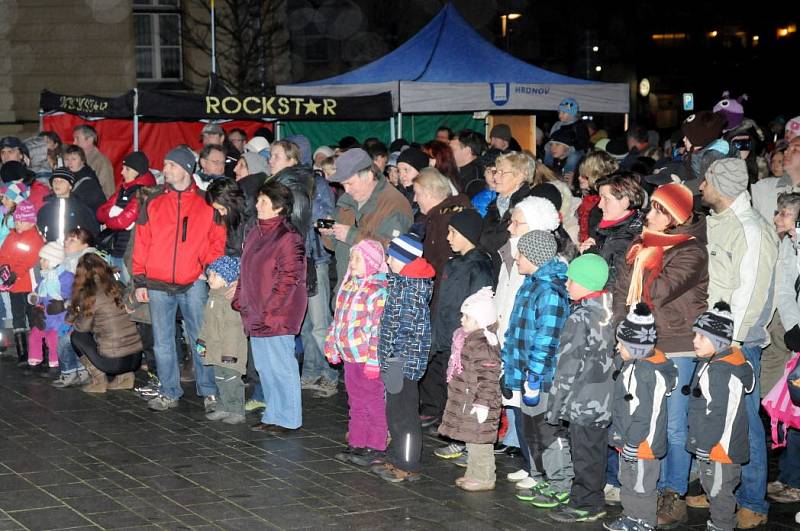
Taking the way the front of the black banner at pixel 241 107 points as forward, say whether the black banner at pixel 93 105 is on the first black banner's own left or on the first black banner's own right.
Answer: on the first black banner's own right

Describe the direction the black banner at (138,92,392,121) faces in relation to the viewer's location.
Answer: facing the viewer

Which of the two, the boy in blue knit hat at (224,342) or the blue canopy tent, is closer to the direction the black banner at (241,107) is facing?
the boy in blue knit hat

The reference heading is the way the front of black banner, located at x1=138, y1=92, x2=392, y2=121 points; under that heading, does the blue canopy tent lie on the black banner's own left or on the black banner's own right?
on the black banner's own left

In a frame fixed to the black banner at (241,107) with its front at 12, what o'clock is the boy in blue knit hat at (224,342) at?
The boy in blue knit hat is roughly at 12 o'clock from the black banner.
